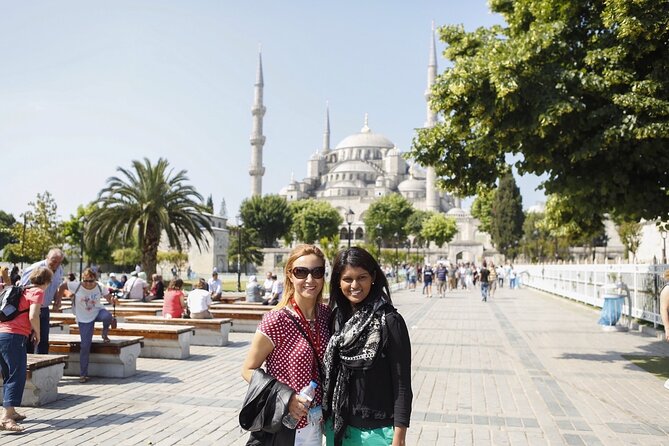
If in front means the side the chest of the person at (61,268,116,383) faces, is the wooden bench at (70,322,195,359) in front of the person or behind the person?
behind

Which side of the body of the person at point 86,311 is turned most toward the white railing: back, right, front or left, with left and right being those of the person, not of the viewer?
left

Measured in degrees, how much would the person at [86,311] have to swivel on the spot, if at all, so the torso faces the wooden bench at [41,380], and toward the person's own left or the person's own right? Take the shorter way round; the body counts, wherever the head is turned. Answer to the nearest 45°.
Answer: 0° — they already face it

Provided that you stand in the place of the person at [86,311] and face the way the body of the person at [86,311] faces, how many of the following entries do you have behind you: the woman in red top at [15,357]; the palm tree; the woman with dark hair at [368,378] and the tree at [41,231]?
2

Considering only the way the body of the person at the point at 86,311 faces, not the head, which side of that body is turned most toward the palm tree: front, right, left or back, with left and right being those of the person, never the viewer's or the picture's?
back

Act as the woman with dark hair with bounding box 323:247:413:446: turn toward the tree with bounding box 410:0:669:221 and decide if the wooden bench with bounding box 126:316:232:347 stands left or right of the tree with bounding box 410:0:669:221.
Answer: left

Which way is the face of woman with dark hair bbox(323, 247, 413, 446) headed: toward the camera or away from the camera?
toward the camera

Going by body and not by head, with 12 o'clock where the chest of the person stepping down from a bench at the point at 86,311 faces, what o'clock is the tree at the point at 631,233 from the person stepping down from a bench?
The tree is roughly at 8 o'clock from the person stepping down from a bench.

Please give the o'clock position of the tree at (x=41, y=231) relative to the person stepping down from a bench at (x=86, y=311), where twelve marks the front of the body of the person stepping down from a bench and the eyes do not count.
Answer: The tree is roughly at 6 o'clock from the person stepping down from a bench.

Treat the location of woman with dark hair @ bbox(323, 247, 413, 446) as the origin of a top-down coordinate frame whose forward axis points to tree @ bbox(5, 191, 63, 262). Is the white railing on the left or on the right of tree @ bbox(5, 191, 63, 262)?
right

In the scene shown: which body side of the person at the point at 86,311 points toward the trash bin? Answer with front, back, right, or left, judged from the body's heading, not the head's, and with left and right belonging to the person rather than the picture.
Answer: left

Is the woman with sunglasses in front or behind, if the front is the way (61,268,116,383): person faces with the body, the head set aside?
in front

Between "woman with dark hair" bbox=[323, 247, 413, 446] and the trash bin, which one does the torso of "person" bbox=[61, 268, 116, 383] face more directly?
the woman with dark hair

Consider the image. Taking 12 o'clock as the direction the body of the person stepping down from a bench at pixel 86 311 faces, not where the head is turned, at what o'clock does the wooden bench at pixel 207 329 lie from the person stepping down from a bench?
The wooden bench is roughly at 7 o'clock from the person stepping down from a bench.

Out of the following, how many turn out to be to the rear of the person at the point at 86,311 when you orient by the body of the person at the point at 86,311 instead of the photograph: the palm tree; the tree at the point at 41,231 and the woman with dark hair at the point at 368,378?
2

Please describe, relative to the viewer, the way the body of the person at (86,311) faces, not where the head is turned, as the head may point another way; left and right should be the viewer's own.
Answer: facing the viewer

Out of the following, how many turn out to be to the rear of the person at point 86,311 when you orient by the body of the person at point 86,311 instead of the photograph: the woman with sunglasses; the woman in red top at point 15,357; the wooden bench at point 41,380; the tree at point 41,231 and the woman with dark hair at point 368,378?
1

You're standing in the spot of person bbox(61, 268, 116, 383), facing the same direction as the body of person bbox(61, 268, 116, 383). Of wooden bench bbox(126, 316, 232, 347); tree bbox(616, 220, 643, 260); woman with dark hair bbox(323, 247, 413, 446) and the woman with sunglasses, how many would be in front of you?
2
